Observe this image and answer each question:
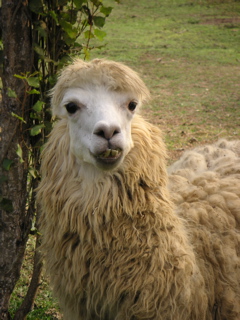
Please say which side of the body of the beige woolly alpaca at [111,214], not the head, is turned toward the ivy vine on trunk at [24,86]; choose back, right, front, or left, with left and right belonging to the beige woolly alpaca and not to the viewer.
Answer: right

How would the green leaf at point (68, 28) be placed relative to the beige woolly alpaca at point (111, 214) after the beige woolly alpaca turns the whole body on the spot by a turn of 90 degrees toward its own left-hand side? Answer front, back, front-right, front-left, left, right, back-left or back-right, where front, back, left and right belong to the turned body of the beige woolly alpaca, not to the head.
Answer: back

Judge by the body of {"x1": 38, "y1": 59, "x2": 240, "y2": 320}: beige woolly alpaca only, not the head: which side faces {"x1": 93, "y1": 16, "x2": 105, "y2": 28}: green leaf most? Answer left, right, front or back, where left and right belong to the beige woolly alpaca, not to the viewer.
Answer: right

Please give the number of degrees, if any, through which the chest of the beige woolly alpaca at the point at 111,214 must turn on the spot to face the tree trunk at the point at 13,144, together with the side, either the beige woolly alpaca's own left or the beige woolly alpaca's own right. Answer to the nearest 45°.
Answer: approximately 90° to the beige woolly alpaca's own right

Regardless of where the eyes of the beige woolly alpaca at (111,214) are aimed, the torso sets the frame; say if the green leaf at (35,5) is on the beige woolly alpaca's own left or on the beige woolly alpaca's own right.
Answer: on the beige woolly alpaca's own right

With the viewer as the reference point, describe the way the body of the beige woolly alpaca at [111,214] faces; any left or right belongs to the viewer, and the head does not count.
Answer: facing the viewer and to the left of the viewer
